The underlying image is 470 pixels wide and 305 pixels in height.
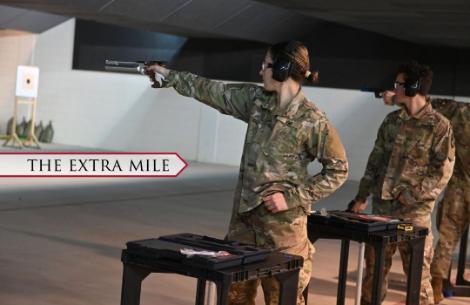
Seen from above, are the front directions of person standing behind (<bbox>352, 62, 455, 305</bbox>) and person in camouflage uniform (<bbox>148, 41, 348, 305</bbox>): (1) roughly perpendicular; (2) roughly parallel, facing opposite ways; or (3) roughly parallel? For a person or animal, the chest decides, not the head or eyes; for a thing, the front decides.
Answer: roughly parallel

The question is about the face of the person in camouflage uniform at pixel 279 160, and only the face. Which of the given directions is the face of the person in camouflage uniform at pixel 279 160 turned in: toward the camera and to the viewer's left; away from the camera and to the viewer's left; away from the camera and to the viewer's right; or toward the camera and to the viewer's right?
away from the camera and to the viewer's left

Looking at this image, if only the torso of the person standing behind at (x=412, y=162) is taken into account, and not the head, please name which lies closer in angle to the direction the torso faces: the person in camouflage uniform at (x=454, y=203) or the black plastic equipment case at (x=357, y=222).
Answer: the black plastic equipment case

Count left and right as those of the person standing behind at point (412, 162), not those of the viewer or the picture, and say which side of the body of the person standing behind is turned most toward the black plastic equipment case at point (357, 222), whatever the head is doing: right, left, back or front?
front

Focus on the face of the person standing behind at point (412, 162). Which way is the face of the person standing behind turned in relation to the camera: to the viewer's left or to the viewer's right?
to the viewer's left

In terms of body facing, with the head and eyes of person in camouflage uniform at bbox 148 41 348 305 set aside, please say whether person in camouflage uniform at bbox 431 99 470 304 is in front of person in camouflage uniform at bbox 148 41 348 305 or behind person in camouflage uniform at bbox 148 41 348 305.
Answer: behind

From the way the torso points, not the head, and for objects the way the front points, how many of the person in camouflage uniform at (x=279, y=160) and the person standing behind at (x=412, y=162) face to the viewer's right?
0

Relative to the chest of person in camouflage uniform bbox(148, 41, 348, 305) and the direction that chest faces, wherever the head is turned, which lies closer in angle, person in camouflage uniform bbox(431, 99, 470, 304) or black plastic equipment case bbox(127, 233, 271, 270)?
the black plastic equipment case

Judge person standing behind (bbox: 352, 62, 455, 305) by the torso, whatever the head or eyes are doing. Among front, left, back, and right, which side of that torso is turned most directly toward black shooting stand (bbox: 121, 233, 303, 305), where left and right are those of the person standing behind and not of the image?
front

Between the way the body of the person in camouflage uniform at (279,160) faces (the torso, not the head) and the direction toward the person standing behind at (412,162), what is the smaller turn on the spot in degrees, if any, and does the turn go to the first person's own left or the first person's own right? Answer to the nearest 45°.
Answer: approximately 180°

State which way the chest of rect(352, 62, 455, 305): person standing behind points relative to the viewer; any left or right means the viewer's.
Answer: facing the viewer and to the left of the viewer

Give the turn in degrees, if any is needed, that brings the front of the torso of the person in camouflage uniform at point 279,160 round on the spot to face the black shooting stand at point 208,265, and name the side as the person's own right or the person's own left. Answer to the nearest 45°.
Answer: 0° — they already face it
